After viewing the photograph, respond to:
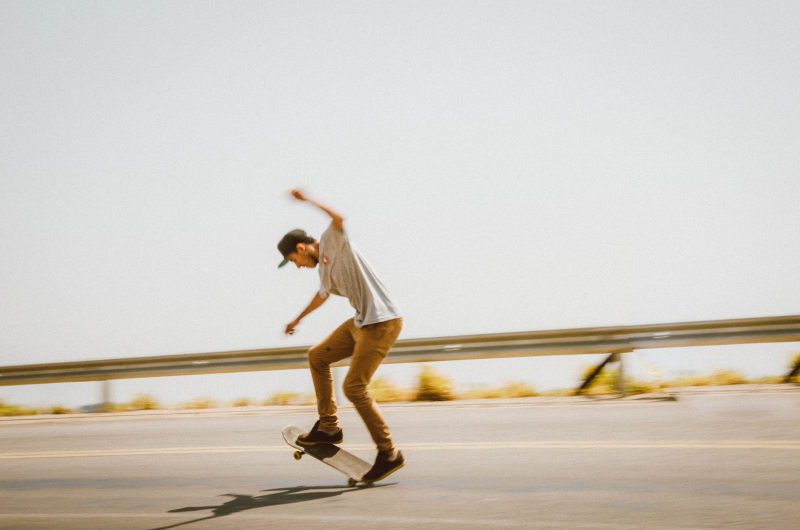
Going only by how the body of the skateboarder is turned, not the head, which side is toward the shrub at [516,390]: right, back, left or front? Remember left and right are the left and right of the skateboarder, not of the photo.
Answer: right

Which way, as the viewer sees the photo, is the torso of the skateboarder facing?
to the viewer's left

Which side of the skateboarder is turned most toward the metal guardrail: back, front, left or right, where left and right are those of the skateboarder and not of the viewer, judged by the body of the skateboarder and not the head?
right

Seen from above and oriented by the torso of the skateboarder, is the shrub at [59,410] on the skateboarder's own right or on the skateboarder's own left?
on the skateboarder's own right

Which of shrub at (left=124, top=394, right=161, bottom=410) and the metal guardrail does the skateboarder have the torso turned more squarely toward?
the shrub

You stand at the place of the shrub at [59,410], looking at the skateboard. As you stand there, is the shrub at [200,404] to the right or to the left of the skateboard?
left

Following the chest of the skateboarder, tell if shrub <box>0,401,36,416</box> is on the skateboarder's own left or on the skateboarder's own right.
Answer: on the skateboarder's own right

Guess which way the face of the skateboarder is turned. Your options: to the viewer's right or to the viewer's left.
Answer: to the viewer's left
